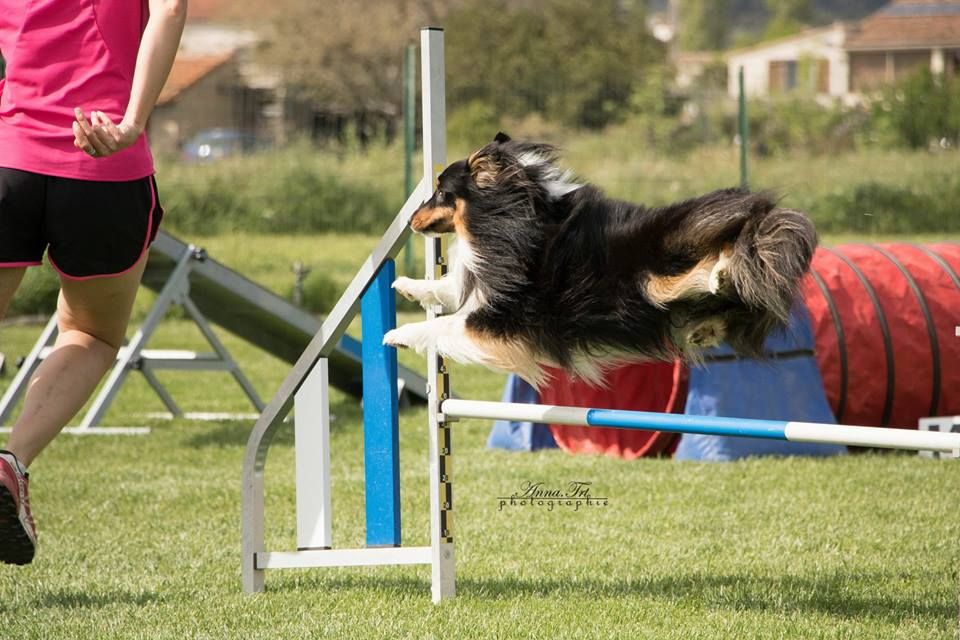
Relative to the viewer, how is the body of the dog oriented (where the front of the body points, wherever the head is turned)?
to the viewer's left

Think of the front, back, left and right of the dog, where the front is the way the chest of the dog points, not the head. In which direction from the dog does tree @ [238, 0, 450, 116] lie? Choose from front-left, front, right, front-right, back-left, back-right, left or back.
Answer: right

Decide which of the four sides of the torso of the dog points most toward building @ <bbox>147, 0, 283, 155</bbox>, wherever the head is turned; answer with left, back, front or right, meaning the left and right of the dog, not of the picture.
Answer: right

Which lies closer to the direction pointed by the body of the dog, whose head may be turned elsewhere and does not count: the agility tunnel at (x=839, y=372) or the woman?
the woman

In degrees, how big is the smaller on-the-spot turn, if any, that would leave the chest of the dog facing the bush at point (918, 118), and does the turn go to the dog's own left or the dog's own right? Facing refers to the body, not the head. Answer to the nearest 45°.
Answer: approximately 90° to the dog's own right

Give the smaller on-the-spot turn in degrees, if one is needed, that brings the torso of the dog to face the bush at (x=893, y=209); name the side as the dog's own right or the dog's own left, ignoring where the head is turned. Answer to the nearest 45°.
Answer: approximately 90° to the dog's own right
